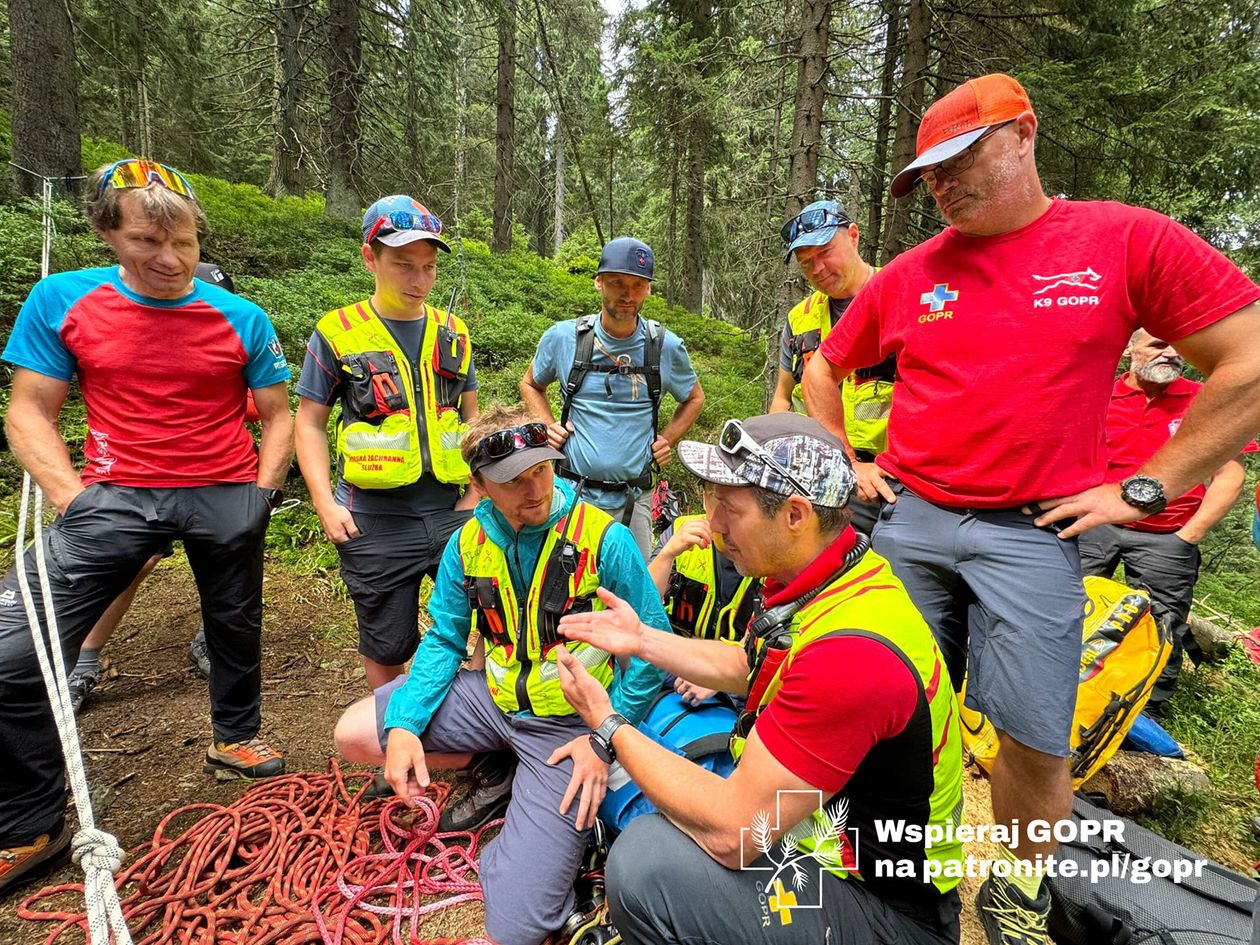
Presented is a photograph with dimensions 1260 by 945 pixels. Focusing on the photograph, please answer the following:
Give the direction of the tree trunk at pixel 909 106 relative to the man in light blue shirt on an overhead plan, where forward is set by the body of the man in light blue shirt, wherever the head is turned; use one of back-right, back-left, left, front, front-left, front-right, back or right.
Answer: back-left

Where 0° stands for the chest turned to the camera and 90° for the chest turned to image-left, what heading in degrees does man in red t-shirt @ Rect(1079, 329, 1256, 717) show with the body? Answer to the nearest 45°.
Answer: approximately 0°

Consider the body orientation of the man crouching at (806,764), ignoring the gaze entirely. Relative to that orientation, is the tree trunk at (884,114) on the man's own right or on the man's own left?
on the man's own right

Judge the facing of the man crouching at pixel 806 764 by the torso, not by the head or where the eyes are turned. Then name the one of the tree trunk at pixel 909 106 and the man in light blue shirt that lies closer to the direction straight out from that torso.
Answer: the man in light blue shirt

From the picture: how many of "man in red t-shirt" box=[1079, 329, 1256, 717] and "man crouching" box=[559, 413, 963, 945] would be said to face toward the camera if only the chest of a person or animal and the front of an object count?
1

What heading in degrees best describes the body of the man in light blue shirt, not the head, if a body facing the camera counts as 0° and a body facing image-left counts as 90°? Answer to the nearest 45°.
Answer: approximately 0°

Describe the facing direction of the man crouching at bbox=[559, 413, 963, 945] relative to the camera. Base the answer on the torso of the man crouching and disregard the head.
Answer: to the viewer's left

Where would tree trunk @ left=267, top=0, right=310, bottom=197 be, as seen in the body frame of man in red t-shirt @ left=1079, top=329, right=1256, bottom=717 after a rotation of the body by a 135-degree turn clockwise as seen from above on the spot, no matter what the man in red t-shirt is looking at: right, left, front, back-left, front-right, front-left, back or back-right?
front-left

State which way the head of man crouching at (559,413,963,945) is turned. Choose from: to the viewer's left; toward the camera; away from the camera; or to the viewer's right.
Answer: to the viewer's left
